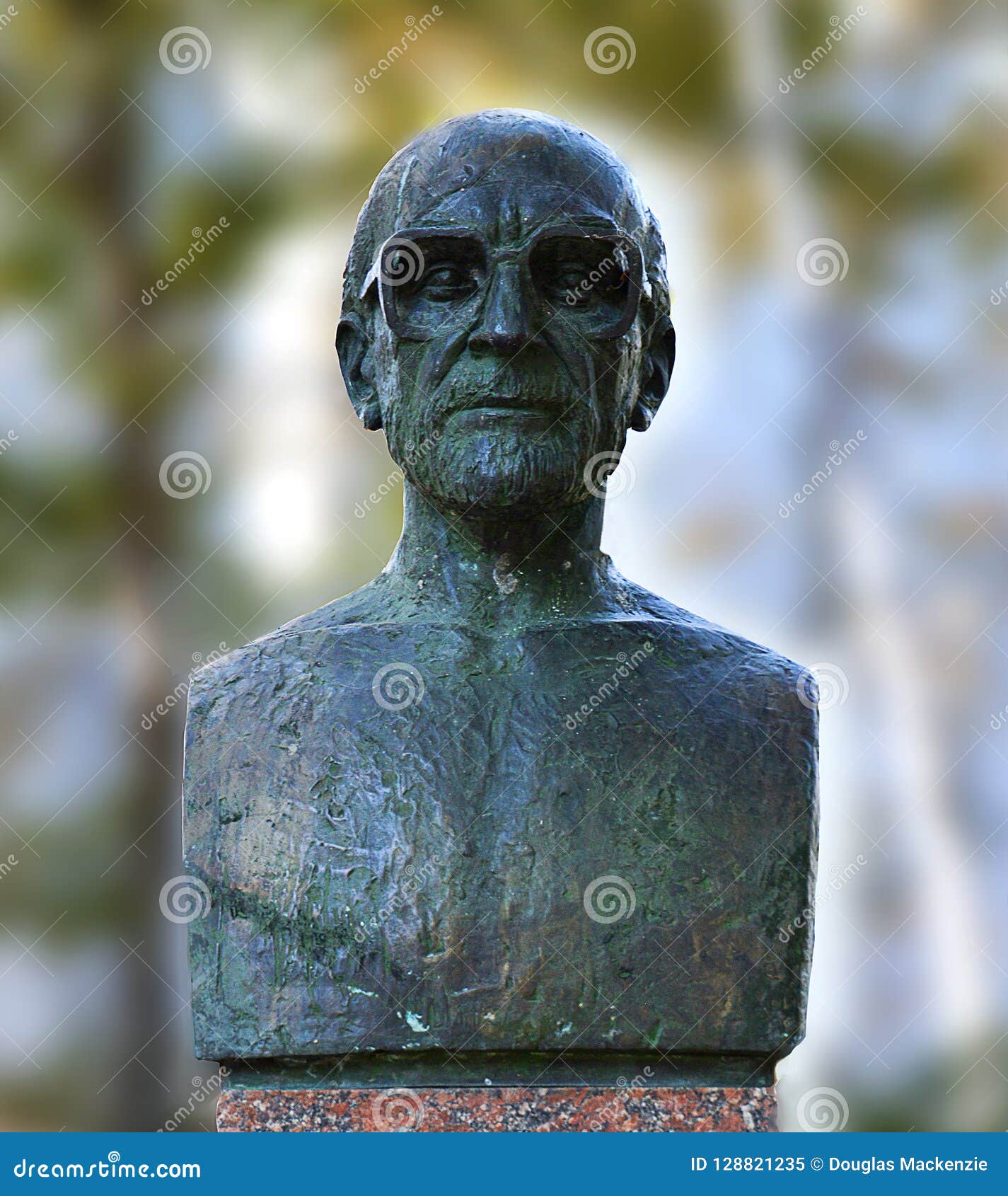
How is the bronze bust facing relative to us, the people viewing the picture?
facing the viewer
